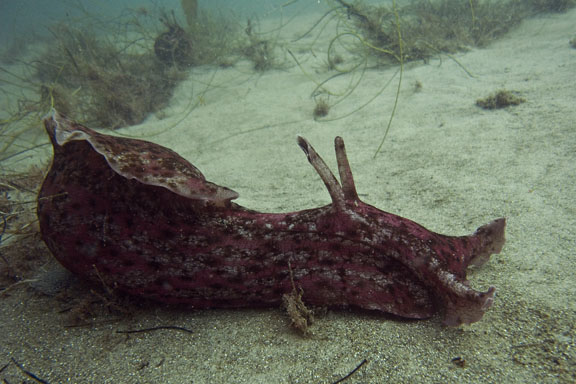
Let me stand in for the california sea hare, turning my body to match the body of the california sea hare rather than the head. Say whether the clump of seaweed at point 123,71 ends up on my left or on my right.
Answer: on my left

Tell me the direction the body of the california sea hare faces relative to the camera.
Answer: to the viewer's right

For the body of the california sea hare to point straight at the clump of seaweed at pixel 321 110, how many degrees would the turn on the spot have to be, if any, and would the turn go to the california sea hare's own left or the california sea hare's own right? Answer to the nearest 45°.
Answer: approximately 90° to the california sea hare's own left

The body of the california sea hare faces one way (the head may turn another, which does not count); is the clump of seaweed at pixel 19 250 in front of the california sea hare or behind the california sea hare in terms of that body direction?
behind
